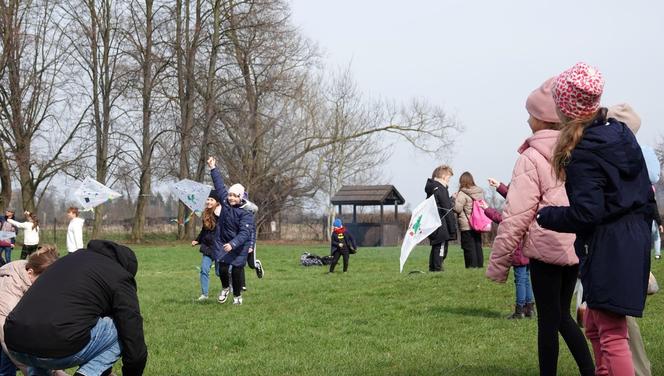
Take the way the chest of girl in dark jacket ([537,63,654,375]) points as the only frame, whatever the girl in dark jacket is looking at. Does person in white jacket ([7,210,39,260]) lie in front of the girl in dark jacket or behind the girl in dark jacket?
in front

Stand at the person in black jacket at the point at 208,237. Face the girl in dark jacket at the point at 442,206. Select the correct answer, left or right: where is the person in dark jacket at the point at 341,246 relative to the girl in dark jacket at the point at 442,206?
left

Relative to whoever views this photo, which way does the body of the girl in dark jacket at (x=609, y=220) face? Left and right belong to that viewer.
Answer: facing away from the viewer and to the left of the viewer

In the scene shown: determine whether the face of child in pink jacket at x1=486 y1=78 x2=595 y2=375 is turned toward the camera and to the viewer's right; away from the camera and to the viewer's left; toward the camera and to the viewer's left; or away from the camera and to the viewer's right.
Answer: away from the camera and to the viewer's left

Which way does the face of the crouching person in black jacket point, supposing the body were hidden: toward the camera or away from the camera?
away from the camera

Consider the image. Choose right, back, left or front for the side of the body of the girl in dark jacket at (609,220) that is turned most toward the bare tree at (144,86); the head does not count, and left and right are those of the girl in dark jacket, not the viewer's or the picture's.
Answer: front

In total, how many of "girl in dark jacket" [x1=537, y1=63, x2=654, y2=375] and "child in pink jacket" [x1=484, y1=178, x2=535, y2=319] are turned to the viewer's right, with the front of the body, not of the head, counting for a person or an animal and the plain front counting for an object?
0
